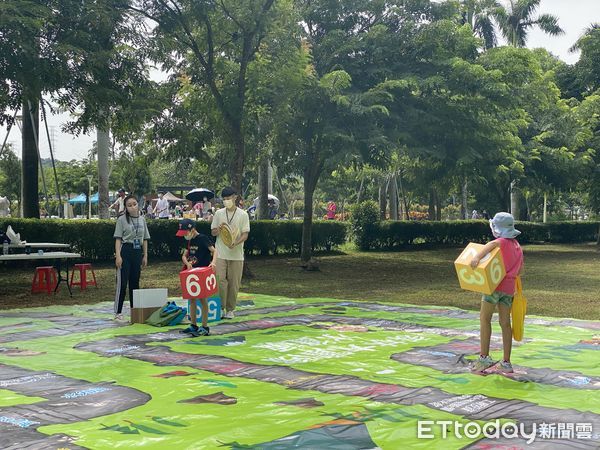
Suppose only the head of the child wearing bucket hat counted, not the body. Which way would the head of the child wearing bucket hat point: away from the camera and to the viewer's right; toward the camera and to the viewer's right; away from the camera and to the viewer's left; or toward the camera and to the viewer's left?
away from the camera and to the viewer's left

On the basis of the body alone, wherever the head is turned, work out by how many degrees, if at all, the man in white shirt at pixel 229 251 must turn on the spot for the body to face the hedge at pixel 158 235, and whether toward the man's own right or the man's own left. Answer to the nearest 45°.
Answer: approximately 180°

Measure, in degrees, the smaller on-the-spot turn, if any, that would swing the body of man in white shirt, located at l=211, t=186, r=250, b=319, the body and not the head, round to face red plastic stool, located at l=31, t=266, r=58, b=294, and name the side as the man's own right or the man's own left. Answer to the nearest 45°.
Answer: approximately 135° to the man's own right

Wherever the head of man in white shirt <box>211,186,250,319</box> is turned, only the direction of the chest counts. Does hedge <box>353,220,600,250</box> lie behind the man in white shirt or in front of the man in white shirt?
behind

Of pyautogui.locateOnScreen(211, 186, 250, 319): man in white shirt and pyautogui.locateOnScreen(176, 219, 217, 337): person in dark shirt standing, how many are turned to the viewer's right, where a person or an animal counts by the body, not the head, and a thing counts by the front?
0

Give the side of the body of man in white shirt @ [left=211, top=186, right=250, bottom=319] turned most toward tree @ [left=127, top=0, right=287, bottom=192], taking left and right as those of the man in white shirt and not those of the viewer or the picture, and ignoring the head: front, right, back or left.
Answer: back

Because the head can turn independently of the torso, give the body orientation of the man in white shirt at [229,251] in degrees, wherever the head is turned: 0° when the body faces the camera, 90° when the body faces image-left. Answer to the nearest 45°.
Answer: approximately 0°
